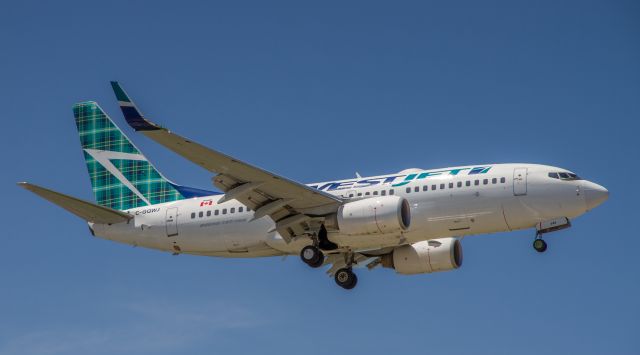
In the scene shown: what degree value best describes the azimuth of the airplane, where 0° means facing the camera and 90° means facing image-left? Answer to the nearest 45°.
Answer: approximately 270°
